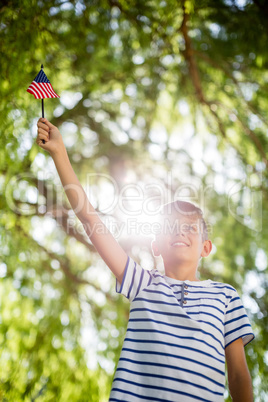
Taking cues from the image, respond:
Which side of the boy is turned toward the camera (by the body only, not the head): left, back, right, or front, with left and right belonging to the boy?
front

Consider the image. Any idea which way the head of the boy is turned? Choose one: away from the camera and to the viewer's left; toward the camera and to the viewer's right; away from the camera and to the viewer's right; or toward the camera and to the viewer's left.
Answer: toward the camera and to the viewer's left
